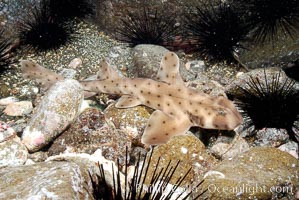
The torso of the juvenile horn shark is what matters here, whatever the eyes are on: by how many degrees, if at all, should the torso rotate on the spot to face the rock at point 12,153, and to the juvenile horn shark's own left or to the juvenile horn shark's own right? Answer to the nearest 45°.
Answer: approximately 180°

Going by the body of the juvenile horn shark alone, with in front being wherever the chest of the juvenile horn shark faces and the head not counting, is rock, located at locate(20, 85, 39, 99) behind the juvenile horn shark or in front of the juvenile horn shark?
behind

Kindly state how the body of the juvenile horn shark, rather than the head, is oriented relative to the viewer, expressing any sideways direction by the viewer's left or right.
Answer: facing to the right of the viewer

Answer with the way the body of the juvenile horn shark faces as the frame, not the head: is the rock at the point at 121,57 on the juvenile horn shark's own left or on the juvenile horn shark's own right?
on the juvenile horn shark's own left

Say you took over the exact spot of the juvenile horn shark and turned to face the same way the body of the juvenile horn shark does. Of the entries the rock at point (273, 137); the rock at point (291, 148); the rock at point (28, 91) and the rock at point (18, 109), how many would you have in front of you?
2

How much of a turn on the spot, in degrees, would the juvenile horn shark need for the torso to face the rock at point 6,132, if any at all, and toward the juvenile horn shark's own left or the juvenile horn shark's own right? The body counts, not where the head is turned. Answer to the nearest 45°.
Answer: approximately 180°

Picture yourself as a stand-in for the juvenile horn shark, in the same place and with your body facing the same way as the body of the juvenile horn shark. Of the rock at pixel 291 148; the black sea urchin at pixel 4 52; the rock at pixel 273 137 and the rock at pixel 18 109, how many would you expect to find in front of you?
2
